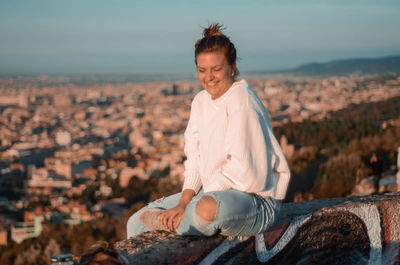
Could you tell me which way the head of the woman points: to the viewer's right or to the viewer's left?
to the viewer's left

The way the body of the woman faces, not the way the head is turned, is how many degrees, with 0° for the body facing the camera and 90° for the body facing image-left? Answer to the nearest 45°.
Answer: approximately 45°
